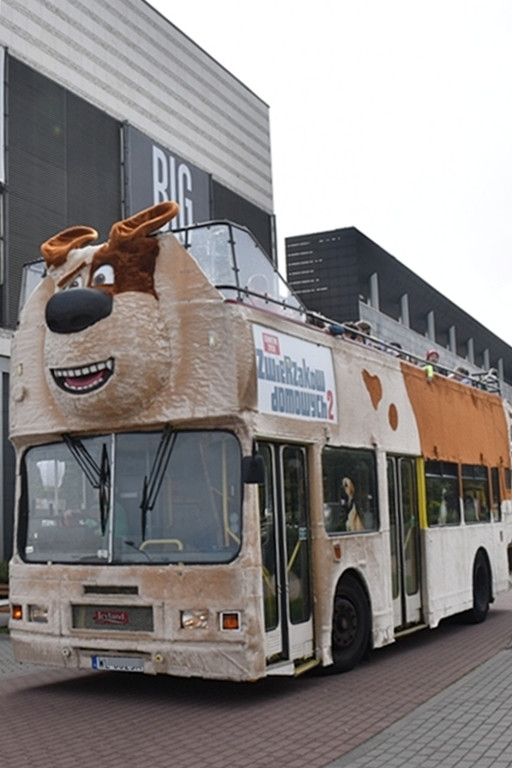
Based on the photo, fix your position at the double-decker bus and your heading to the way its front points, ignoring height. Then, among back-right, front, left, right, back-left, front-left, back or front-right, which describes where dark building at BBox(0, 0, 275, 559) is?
back-right

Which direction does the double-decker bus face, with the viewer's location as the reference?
facing the viewer and to the left of the viewer
